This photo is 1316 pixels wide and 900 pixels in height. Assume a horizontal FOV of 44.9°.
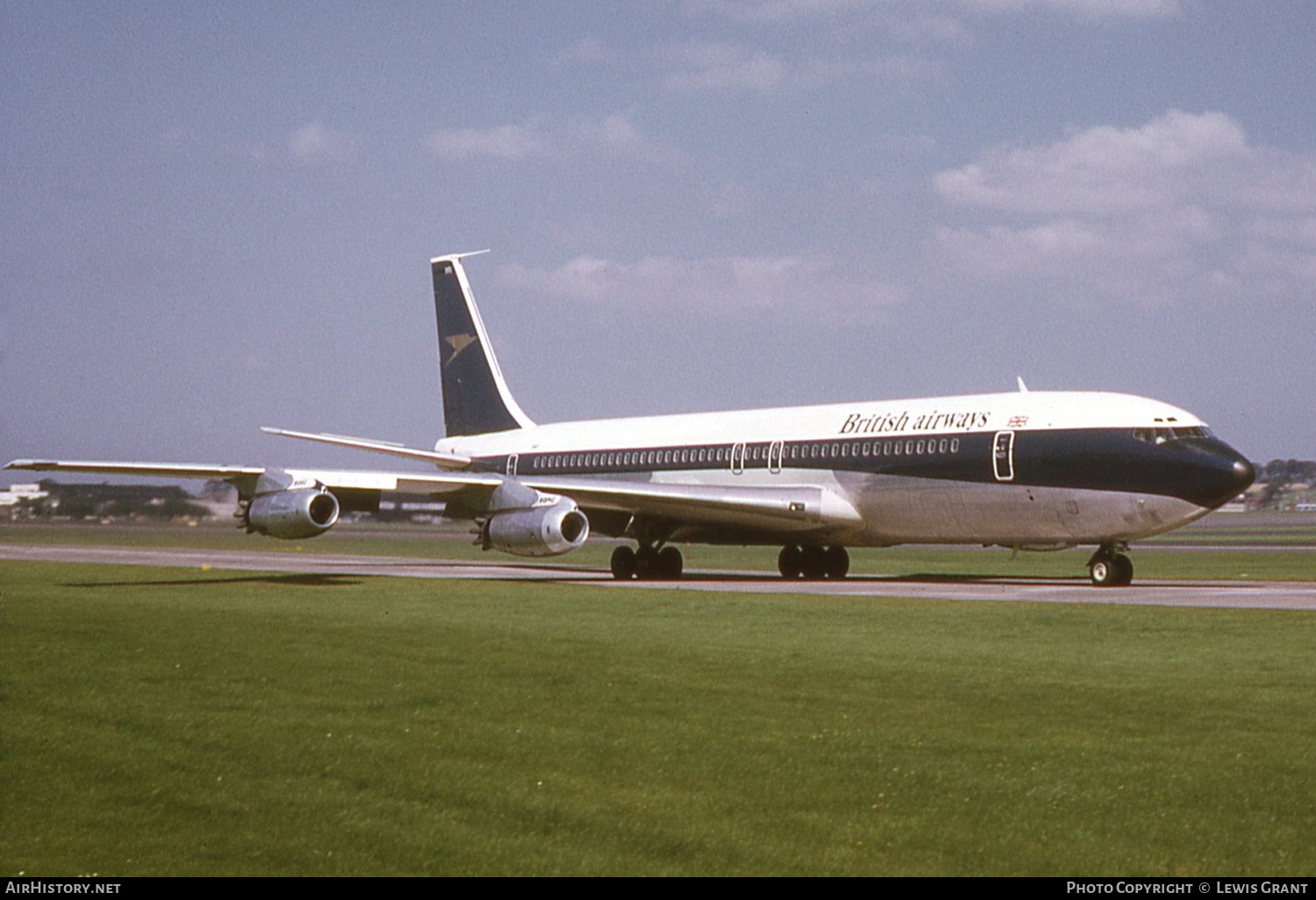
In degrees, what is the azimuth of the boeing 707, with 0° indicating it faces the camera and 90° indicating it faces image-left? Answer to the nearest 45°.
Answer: approximately 315°
